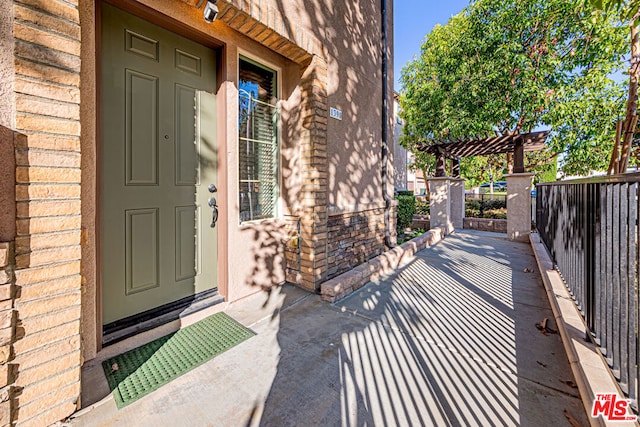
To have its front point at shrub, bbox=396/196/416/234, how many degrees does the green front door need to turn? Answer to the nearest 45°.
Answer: approximately 90° to its left

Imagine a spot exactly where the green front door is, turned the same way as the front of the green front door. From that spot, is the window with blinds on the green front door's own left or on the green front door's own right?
on the green front door's own left

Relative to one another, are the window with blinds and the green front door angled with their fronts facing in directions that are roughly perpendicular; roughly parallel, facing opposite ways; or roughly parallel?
roughly parallel

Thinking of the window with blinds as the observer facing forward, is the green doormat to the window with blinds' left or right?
on its right

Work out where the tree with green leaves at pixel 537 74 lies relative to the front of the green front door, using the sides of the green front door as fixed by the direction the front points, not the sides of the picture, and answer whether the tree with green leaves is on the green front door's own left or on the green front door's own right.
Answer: on the green front door's own left

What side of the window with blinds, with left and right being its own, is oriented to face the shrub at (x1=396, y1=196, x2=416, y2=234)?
left

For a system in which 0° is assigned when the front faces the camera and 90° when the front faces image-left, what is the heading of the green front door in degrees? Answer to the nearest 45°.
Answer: approximately 315°

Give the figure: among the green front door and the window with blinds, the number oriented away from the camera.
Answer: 0

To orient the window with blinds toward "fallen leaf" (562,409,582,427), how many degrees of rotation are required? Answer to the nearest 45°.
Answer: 0° — it already faces it

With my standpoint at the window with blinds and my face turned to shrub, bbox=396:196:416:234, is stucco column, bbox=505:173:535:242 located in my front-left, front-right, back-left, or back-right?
front-right

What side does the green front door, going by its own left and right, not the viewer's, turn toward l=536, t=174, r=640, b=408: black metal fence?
front

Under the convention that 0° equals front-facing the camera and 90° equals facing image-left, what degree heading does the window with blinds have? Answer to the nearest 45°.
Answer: approximately 315°

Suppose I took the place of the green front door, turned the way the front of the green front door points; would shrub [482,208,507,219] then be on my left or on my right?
on my left

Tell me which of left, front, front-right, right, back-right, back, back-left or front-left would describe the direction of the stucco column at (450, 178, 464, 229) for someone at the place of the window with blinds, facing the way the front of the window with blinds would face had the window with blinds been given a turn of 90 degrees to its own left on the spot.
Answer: front
